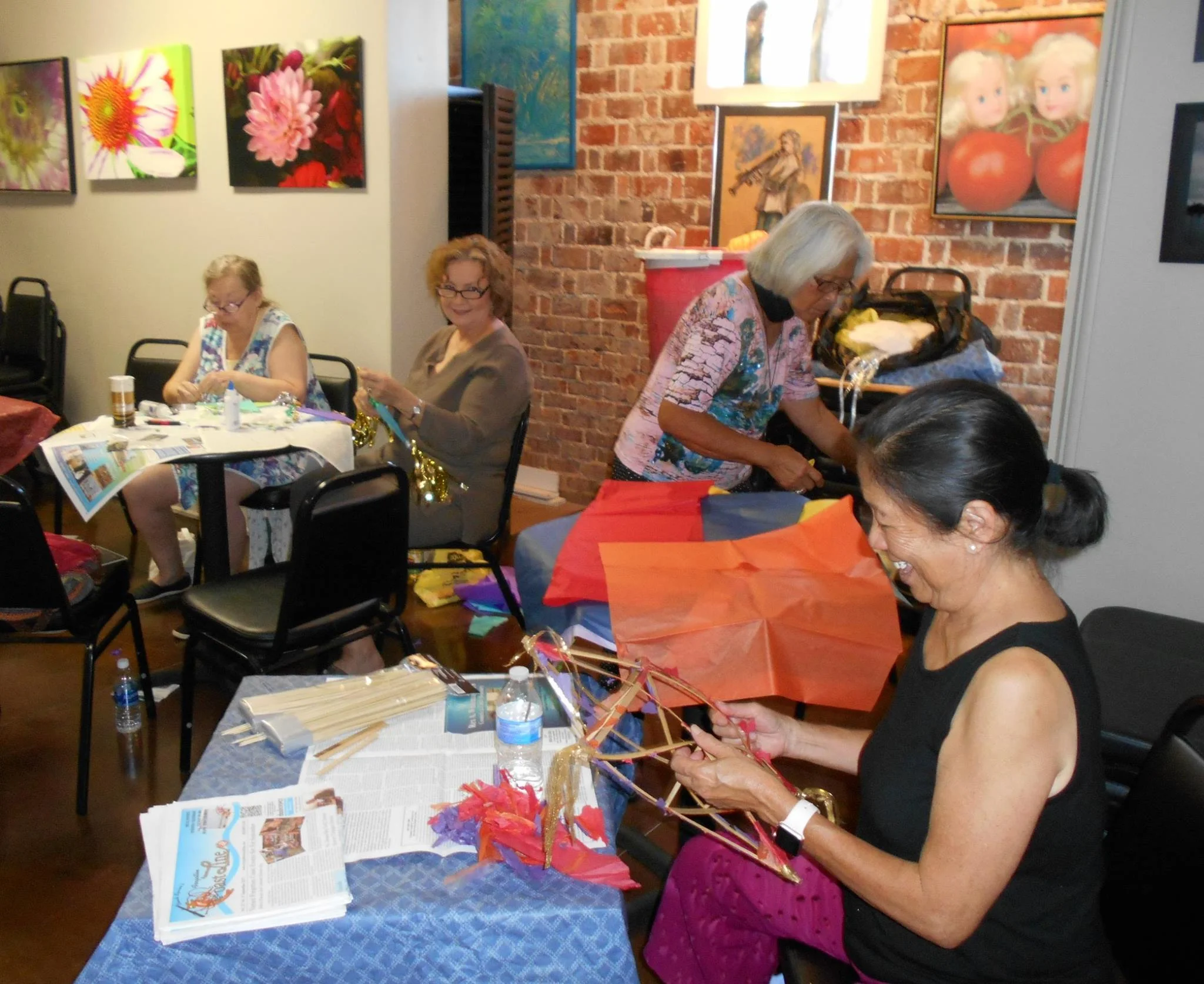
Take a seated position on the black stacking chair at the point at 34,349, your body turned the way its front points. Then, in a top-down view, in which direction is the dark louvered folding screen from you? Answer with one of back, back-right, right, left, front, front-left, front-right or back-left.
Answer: left

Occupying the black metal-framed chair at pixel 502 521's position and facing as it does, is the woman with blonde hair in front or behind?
in front

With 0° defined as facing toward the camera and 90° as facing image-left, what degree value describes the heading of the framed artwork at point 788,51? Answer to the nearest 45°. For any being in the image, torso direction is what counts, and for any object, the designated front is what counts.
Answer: approximately 0°

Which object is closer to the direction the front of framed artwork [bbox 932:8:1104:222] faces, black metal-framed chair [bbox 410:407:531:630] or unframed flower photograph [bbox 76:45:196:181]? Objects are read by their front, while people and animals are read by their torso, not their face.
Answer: the black metal-framed chair

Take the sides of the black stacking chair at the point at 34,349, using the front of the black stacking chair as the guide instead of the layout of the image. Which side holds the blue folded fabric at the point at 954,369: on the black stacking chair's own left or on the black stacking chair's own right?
on the black stacking chair's own left

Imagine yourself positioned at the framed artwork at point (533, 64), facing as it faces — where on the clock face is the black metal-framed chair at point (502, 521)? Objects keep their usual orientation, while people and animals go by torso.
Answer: The black metal-framed chair is roughly at 12 o'clock from the framed artwork.

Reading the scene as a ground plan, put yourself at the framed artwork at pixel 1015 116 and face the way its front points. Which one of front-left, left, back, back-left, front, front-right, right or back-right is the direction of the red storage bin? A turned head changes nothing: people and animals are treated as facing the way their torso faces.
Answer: front-right

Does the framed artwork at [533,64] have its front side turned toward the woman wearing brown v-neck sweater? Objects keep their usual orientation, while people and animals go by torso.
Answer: yes

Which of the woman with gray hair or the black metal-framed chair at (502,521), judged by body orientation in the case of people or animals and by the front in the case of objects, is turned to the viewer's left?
the black metal-framed chair

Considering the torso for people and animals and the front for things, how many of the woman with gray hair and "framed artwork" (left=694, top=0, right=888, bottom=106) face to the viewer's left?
0

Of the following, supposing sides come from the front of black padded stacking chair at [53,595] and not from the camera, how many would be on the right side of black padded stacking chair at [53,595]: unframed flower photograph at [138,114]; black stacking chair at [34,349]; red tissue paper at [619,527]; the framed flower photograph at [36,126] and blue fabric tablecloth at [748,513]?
2

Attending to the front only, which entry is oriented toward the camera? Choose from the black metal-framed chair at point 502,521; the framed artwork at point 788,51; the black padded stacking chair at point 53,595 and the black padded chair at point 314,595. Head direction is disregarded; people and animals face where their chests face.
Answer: the framed artwork
